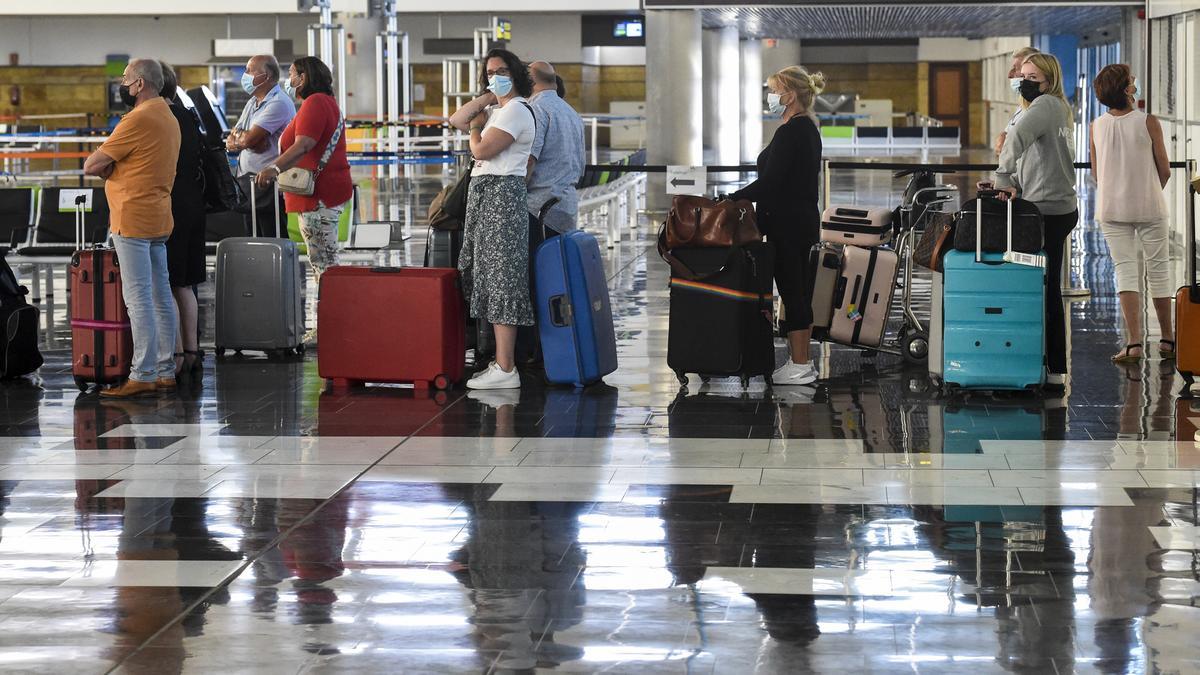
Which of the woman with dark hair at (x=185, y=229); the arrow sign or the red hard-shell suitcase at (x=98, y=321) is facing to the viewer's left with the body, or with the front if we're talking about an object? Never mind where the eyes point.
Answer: the woman with dark hair

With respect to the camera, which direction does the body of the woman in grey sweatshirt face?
to the viewer's left

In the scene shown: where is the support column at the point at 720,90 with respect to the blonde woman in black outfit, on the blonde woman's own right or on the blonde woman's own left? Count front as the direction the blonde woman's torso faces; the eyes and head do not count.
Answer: on the blonde woman's own right

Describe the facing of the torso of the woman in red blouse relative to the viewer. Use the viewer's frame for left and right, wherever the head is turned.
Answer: facing to the left of the viewer

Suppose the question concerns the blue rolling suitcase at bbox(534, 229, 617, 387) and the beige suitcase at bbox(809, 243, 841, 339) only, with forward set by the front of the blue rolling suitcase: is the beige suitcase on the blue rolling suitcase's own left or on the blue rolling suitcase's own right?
on the blue rolling suitcase's own left

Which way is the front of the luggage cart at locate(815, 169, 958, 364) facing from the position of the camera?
facing to the left of the viewer

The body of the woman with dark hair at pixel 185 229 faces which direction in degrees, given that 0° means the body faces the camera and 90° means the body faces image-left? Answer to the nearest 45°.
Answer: approximately 90°

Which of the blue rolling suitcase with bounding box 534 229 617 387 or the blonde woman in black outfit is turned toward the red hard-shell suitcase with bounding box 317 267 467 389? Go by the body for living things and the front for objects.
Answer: the blonde woman in black outfit

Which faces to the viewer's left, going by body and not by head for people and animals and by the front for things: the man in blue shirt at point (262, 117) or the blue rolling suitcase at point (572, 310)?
the man in blue shirt

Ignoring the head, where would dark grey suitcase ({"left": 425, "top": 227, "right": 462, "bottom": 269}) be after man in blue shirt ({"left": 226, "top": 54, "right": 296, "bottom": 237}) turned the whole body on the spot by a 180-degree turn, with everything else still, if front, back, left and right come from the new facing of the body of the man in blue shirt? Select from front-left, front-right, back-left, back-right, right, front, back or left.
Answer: front-right

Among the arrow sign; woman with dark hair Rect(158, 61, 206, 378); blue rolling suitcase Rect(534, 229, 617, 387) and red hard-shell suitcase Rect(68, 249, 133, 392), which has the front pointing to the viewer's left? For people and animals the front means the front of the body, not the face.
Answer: the woman with dark hair

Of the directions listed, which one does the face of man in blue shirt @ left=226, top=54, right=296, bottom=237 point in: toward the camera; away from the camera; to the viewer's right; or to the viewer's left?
to the viewer's left
